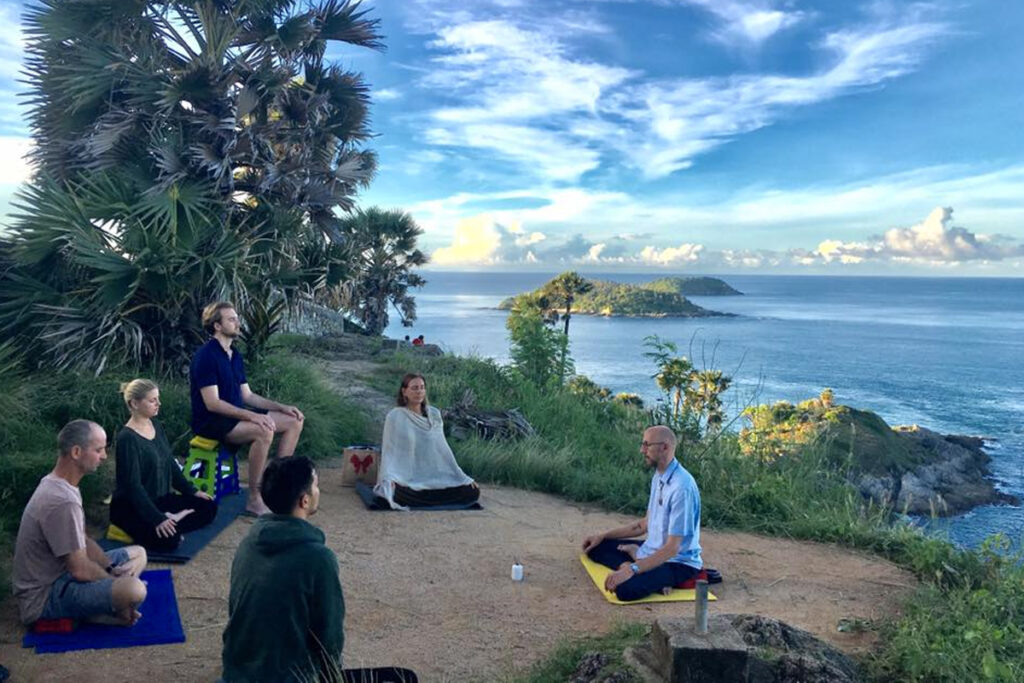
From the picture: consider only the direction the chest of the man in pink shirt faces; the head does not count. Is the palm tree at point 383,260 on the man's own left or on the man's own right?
on the man's own left

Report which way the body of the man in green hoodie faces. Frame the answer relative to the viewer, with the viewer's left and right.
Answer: facing away from the viewer and to the right of the viewer

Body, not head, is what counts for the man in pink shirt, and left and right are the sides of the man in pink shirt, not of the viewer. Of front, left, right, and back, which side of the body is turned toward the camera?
right

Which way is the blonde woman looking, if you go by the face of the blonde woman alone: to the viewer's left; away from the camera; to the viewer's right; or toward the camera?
to the viewer's right

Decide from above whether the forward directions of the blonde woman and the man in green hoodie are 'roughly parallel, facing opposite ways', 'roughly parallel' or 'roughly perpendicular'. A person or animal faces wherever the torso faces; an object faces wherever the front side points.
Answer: roughly perpendicular

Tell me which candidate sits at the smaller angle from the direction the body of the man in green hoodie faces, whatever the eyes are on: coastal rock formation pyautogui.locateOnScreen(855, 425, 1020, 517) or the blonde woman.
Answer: the coastal rock formation

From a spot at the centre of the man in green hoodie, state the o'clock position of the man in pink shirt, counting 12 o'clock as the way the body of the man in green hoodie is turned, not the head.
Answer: The man in pink shirt is roughly at 9 o'clock from the man in green hoodie.

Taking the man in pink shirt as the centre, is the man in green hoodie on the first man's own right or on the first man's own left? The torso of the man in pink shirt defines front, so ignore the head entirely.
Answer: on the first man's own right

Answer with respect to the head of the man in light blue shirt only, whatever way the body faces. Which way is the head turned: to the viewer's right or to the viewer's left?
to the viewer's left

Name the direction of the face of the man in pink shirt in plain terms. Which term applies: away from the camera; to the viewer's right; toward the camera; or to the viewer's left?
to the viewer's right
